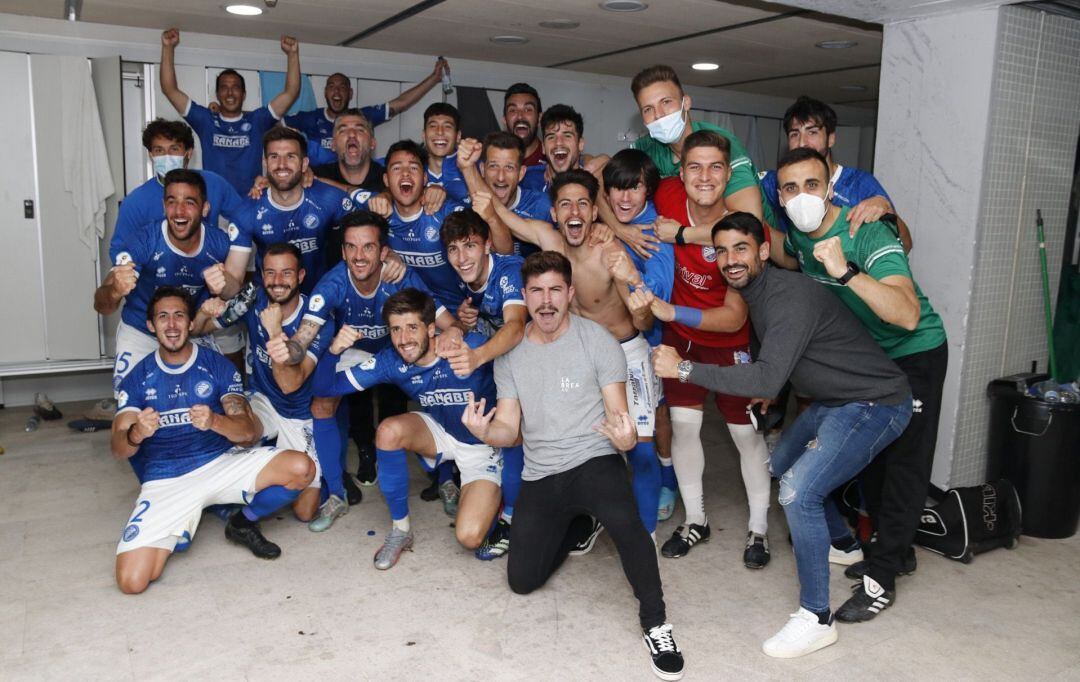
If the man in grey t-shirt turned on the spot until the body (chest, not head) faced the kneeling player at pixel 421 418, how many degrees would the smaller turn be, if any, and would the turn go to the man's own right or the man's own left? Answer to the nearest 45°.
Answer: approximately 135° to the man's own right

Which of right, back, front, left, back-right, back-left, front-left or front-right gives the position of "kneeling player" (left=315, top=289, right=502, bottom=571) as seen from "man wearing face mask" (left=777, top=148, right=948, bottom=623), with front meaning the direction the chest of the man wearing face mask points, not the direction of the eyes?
front-right

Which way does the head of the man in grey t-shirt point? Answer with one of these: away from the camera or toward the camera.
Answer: toward the camera

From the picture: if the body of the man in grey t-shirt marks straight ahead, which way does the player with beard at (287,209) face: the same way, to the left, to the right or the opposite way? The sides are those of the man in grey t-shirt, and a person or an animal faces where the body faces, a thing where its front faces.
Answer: the same way

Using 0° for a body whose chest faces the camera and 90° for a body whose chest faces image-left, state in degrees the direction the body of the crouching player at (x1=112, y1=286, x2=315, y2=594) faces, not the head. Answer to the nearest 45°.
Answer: approximately 0°

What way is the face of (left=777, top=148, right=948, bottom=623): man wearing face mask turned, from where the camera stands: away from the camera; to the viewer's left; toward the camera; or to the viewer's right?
toward the camera

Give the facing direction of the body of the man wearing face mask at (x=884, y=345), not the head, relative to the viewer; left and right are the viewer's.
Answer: facing the viewer and to the left of the viewer

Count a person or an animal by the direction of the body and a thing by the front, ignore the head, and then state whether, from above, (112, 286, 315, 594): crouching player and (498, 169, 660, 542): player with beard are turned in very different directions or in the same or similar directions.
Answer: same or similar directions

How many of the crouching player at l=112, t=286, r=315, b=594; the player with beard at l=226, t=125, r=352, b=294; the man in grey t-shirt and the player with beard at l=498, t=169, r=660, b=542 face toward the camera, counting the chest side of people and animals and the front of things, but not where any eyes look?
4

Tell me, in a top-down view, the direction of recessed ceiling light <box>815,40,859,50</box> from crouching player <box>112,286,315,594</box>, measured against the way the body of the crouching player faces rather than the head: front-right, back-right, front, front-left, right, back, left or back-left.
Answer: left

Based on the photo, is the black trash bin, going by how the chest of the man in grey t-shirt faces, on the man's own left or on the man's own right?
on the man's own left

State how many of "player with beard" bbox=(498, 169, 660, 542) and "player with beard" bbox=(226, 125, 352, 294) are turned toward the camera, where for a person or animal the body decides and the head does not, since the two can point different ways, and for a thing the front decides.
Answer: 2

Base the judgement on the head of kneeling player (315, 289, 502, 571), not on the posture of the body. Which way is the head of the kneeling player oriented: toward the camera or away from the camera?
toward the camera

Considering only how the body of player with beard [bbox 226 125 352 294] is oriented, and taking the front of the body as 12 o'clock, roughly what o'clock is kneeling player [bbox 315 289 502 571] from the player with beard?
The kneeling player is roughly at 11 o'clock from the player with beard.

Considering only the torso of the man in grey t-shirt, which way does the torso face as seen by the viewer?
toward the camera

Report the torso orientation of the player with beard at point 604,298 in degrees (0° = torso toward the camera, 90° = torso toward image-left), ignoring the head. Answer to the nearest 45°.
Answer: approximately 0°

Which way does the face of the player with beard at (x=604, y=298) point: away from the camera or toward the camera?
toward the camera

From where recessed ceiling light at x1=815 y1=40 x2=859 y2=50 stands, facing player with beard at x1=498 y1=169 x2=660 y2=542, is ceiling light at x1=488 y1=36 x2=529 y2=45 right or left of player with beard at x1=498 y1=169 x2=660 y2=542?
right
